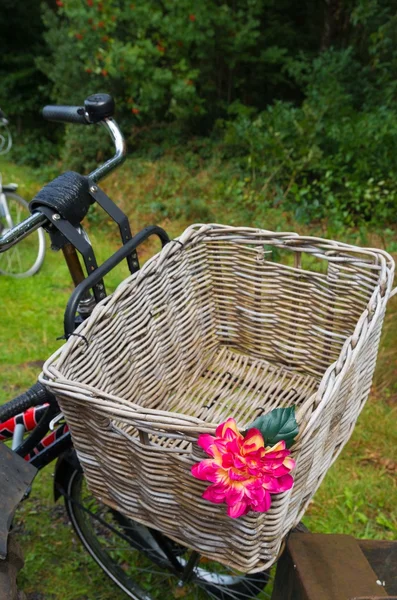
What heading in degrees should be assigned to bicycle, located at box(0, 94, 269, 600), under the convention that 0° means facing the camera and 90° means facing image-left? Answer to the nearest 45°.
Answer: approximately 315°

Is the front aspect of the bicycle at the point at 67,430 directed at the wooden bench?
yes

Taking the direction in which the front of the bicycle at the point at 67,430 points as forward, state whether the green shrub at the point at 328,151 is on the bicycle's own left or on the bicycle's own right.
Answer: on the bicycle's own left

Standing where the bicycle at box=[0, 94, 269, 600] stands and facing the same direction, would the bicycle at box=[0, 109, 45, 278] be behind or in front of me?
behind
